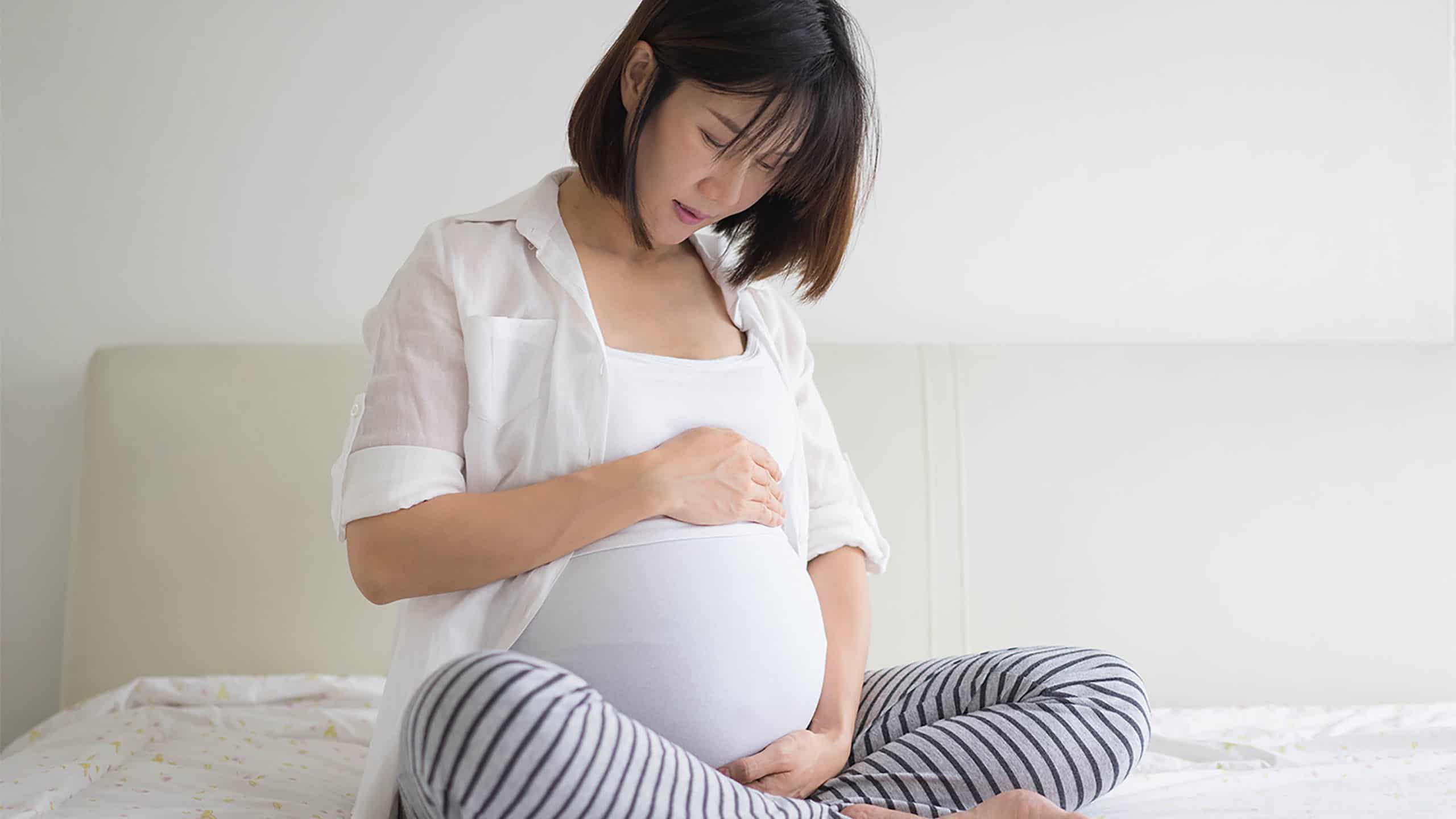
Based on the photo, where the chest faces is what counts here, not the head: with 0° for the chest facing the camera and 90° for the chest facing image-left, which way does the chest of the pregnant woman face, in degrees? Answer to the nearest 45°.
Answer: approximately 315°
